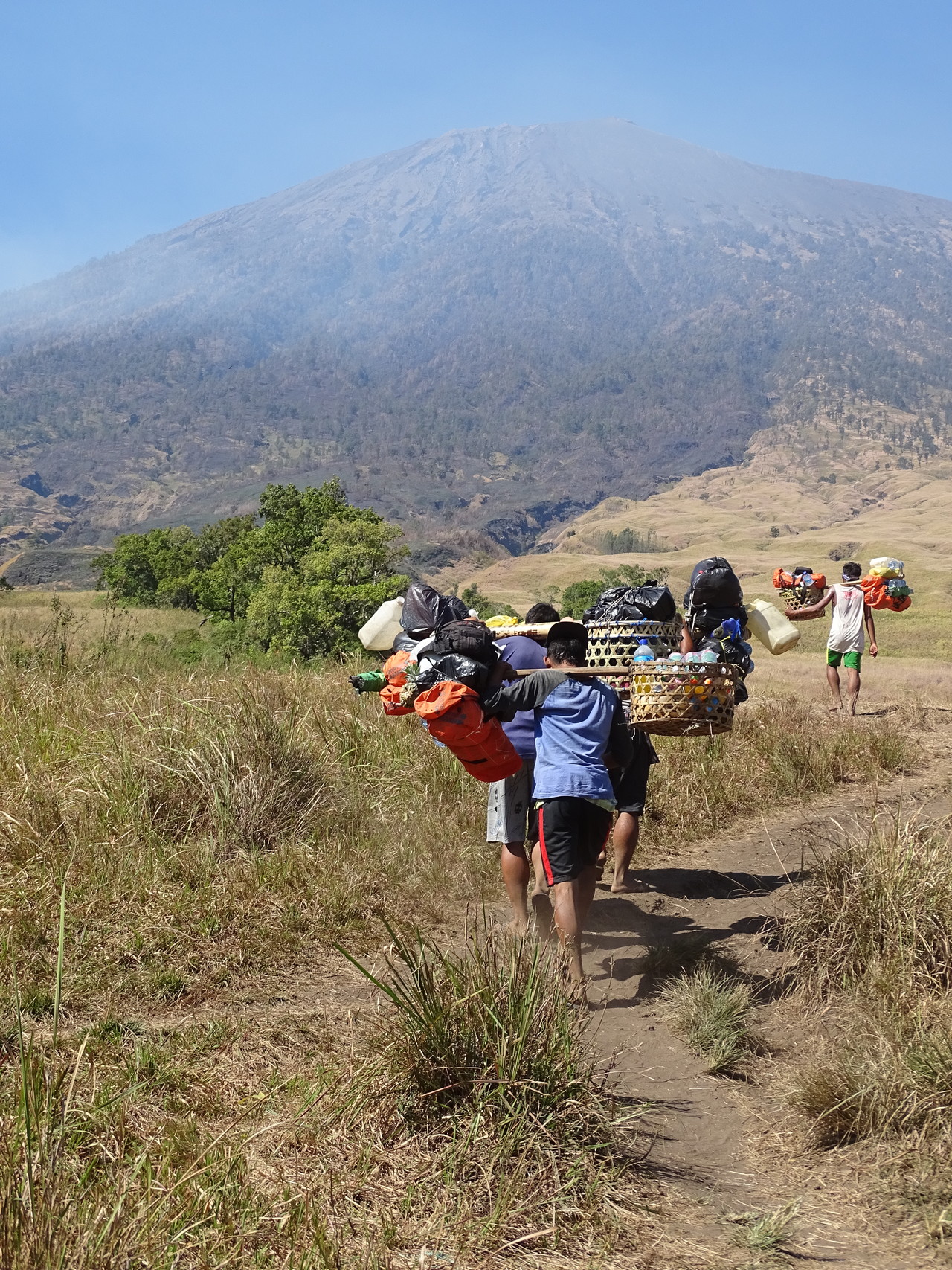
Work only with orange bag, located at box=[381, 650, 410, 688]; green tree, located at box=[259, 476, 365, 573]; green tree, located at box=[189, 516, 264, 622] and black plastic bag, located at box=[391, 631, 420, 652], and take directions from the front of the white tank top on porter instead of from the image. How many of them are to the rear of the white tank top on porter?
2

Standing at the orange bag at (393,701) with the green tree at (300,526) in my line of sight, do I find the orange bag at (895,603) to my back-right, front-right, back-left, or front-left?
front-right

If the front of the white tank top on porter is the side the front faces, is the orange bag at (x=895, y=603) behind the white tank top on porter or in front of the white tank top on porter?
behind
